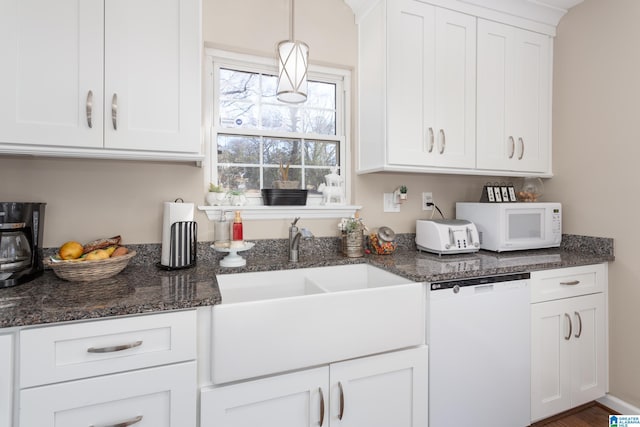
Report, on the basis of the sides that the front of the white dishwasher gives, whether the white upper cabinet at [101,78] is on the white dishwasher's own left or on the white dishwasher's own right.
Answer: on the white dishwasher's own right

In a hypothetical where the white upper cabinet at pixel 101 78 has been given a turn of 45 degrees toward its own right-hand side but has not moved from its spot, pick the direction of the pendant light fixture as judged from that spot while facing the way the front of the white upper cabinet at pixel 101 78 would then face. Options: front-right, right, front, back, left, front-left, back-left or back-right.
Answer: back-left

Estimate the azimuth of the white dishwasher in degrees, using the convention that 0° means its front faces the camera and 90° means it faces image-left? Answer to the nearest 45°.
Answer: approximately 315°

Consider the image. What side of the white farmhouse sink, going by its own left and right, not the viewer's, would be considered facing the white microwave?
left

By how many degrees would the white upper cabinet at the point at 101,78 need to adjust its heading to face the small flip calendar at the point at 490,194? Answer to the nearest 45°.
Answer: approximately 90° to its left

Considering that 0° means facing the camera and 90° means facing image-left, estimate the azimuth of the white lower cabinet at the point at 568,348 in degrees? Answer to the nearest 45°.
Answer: approximately 315°

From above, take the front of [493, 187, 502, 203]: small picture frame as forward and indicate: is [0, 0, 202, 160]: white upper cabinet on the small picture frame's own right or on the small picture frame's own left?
on the small picture frame's own right

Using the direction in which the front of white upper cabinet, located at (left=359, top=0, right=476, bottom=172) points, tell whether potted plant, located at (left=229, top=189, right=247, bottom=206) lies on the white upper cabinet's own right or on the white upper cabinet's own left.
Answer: on the white upper cabinet's own right

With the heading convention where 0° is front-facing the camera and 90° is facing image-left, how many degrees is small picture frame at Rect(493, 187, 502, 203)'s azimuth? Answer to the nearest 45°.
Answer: approximately 315°
